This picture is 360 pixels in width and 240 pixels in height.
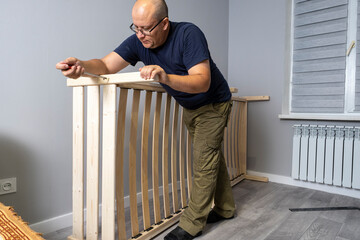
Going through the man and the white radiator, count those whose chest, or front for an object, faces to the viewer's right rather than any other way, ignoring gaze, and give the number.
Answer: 0

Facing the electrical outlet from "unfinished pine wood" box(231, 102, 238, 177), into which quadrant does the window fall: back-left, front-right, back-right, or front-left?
back-left

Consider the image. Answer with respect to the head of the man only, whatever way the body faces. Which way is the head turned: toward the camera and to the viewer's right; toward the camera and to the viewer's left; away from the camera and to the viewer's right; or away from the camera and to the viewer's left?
toward the camera and to the viewer's left

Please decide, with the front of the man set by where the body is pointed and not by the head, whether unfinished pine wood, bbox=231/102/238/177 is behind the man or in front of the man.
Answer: behind

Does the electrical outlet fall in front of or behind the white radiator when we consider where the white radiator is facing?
in front

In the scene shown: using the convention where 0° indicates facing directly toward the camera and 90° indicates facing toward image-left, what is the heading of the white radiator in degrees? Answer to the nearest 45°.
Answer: approximately 45°

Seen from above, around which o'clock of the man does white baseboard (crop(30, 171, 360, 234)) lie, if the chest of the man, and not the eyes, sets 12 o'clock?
The white baseboard is roughly at 6 o'clock from the man.
